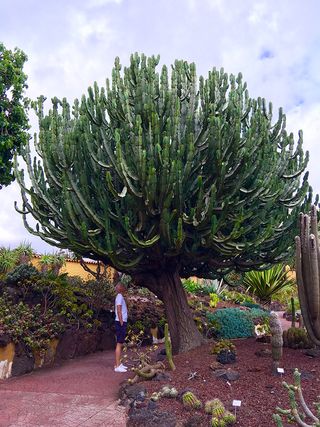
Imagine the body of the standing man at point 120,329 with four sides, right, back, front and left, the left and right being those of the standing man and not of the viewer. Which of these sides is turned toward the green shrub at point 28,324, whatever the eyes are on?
back

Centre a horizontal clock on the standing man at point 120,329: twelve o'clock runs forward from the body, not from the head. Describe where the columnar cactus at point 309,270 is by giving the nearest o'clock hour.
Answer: The columnar cactus is roughly at 1 o'clock from the standing man.

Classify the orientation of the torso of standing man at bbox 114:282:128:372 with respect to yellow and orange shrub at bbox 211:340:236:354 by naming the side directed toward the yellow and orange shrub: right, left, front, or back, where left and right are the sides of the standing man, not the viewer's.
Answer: front

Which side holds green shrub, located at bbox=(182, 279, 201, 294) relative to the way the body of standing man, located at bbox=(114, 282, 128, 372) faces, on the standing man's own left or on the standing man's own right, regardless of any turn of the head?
on the standing man's own left

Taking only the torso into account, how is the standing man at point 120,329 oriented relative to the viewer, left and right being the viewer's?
facing to the right of the viewer

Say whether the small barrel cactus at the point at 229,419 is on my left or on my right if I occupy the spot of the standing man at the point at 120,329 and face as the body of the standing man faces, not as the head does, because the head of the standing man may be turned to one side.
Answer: on my right

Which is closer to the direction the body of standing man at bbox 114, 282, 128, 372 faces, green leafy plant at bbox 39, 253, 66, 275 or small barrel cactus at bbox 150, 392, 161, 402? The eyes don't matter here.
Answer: the small barrel cactus

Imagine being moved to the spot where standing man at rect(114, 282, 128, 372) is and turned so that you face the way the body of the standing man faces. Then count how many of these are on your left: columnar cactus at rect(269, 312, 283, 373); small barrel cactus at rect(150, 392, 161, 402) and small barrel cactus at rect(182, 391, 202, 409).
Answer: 0

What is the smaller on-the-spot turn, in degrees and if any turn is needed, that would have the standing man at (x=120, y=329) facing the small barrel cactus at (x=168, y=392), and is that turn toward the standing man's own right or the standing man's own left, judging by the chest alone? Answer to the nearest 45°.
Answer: approximately 90° to the standing man's own right

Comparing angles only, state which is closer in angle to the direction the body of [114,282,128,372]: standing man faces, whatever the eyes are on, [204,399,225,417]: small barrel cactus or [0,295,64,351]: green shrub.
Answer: the small barrel cactus

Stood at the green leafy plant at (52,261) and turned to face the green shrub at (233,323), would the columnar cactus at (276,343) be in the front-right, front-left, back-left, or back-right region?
front-right

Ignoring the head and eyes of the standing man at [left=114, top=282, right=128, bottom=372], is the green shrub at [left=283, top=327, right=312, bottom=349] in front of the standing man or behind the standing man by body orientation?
in front
